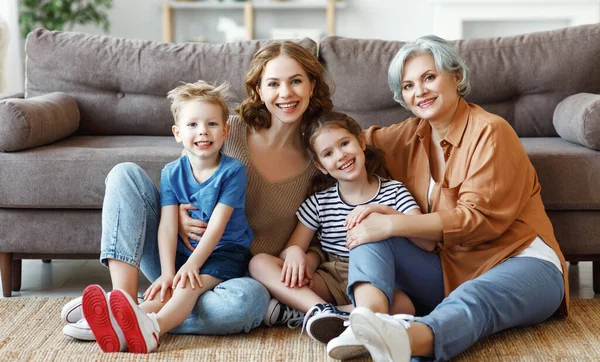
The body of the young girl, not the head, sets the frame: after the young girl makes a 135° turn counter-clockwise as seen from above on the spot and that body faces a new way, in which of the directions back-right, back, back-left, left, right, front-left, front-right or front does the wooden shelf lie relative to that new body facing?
front-left

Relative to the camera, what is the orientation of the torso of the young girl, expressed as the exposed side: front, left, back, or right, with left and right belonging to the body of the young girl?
front

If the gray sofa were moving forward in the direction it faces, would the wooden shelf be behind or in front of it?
behind

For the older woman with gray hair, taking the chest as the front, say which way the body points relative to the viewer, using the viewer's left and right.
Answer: facing the viewer and to the left of the viewer

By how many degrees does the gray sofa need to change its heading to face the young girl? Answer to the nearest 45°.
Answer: approximately 45° to its left

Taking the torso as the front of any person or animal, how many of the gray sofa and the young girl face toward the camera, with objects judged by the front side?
2

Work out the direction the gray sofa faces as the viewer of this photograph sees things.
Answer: facing the viewer

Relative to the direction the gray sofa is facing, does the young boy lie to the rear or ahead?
ahead
